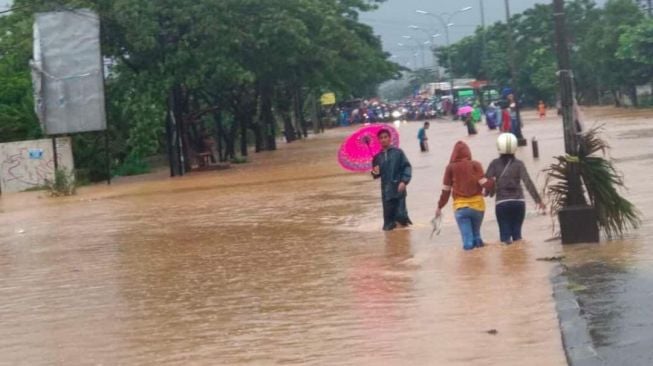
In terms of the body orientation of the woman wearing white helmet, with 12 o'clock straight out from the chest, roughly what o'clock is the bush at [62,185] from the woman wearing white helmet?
The bush is roughly at 11 o'clock from the woman wearing white helmet.

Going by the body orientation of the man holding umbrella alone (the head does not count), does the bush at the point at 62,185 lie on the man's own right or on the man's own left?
on the man's own right

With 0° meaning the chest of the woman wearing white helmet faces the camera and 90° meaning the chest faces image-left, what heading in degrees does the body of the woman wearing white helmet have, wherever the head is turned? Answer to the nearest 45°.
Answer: approximately 180°

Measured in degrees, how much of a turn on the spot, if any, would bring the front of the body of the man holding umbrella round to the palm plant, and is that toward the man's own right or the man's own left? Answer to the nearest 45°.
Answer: approximately 90° to the man's own left

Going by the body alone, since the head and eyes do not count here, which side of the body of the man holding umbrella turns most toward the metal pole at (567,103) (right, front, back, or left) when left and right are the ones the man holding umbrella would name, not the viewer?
left

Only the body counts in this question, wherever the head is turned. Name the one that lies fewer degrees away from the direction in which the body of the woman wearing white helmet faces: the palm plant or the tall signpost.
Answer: the tall signpost

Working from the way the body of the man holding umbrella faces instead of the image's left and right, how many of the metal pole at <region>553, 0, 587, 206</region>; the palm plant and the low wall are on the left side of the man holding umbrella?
2

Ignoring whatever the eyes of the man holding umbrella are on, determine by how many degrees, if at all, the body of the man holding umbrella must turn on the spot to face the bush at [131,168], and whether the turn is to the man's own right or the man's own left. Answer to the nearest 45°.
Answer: approximately 135° to the man's own right

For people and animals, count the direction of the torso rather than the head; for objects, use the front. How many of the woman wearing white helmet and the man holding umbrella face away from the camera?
1

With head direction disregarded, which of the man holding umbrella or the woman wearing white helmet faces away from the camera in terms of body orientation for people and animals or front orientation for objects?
the woman wearing white helmet

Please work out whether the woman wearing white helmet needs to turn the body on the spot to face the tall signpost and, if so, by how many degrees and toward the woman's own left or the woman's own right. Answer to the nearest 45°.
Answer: approximately 45° to the woman's own left

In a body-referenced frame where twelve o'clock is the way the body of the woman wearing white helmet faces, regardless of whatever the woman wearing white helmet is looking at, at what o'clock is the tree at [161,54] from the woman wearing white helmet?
The tree is roughly at 11 o'clock from the woman wearing white helmet.

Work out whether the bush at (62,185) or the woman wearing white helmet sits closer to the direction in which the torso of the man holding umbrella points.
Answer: the woman wearing white helmet

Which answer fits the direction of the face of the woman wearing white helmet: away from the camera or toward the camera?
away from the camera
